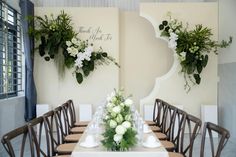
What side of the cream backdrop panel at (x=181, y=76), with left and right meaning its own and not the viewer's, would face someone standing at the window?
right

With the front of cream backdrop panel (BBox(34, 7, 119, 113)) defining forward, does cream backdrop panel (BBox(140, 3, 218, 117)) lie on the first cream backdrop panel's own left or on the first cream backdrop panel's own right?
on the first cream backdrop panel's own left

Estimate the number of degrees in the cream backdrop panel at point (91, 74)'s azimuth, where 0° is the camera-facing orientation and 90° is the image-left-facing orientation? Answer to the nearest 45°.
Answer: approximately 0°

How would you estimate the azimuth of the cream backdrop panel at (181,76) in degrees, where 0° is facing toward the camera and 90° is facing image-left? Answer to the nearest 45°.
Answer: approximately 0°

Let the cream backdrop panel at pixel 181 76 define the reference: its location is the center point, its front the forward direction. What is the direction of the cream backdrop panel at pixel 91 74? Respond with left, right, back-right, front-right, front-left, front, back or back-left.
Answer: right

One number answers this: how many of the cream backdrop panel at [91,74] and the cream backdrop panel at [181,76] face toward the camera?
2

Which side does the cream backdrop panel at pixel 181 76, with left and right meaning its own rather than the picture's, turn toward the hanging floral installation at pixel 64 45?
right

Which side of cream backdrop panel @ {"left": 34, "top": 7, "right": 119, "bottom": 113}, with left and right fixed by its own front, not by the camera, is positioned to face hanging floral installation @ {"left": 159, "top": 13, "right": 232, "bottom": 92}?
left

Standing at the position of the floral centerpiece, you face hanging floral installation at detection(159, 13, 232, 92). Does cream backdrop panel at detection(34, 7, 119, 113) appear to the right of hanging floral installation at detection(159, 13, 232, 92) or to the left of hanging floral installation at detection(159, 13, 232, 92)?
left
